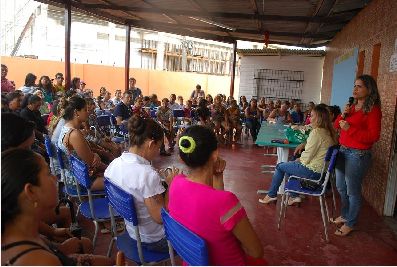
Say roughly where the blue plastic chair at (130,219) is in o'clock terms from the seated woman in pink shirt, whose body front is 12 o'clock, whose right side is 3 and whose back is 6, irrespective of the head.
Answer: The blue plastic chair is roughly at 9 o'clock from the seated woman in pink shirt.

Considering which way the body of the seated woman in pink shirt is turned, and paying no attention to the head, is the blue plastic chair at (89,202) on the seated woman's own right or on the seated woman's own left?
on the seated woman's own left

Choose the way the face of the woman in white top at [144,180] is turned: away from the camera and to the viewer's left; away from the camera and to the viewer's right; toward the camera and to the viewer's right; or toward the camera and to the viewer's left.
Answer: away from the camera and to the viewer's right

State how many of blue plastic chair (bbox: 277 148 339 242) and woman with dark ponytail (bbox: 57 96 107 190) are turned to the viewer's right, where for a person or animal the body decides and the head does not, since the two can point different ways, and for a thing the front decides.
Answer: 1

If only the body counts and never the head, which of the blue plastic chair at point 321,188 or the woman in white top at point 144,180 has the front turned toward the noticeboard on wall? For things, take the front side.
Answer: the woman in white top

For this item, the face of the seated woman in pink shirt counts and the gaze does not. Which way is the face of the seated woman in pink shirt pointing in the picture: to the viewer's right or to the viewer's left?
to the viewer's right

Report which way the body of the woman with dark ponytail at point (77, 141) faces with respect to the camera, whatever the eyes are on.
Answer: to the viewer's right

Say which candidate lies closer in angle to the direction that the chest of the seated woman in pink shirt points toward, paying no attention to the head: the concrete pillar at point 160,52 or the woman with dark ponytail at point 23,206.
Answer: the concrete pillar

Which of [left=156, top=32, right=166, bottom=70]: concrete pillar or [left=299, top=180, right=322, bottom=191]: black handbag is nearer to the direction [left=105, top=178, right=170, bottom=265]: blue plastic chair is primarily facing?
the black handbag

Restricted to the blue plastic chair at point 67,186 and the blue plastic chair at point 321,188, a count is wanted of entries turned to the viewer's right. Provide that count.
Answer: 1

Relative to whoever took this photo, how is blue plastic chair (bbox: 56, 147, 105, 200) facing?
facing to the right of the viewer

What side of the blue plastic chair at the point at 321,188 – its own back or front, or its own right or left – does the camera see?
left

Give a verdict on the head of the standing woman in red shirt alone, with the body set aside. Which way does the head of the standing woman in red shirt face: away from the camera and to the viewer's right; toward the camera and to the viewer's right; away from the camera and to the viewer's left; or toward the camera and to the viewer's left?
toward the camera and to the viewer's left

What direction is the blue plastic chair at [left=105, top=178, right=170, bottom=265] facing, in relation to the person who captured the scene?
facing away from the viewer and to the right of the viewer

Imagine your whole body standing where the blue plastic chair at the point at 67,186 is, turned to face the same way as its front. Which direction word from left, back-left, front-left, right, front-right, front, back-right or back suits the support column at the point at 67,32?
left

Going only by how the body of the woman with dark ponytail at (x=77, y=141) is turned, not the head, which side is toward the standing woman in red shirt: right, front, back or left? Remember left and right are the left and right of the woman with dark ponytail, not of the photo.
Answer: front
